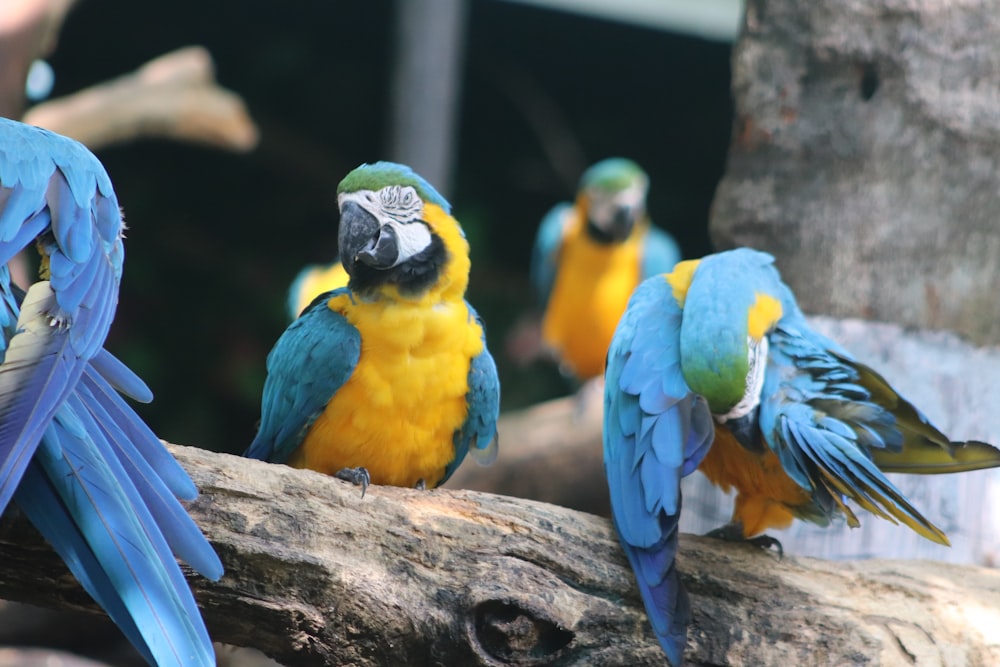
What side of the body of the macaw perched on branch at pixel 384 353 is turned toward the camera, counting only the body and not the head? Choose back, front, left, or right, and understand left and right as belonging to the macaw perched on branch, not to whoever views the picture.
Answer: front

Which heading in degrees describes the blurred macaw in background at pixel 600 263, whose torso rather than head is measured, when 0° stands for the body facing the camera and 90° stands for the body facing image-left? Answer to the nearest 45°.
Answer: approximately 0°

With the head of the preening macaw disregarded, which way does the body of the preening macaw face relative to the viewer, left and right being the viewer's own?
facing the viewer and to the left of the viewer

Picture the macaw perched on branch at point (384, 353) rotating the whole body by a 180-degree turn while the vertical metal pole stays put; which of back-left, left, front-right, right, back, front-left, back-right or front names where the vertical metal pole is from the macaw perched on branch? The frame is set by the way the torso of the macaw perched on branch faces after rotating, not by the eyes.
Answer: front

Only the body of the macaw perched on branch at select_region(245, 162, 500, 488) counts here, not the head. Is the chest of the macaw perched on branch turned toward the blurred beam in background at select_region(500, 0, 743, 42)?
no

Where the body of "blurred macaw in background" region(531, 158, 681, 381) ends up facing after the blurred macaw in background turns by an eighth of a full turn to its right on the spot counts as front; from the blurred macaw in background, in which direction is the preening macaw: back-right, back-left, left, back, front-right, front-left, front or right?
front-left

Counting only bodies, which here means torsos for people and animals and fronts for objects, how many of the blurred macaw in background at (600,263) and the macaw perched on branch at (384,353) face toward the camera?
2

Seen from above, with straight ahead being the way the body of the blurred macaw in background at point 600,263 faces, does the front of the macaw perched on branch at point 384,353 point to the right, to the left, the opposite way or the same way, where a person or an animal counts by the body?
the same way

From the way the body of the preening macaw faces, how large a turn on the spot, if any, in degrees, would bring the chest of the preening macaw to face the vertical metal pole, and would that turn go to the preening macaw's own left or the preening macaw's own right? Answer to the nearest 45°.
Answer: approximately 90° to the preening macaw's own right

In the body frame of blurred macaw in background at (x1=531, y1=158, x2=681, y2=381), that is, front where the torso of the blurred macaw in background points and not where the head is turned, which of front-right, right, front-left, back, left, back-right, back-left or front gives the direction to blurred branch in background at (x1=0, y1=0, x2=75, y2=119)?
front-right

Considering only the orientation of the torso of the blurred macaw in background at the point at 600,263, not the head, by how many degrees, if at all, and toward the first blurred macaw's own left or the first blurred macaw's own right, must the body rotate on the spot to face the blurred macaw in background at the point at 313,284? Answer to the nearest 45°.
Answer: approximately 45° to the first blurred macaw's own right

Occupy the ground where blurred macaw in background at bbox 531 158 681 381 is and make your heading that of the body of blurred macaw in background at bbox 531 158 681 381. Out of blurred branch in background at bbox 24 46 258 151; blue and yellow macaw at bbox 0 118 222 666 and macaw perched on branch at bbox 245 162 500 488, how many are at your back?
0

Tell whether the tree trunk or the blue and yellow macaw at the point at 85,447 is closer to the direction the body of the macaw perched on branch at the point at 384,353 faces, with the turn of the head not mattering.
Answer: the blue and yellow macaw

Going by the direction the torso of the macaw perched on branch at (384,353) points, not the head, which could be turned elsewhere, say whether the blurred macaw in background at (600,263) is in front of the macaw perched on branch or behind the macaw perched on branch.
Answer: behind
